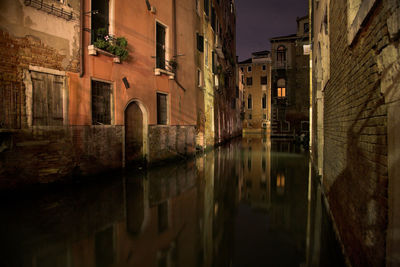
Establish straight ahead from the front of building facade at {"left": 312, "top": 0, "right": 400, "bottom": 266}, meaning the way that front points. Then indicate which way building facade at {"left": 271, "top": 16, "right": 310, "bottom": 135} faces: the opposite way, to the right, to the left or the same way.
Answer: to the left

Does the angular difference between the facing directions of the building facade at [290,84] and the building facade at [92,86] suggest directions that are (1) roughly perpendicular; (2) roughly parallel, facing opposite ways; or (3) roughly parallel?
roughly perpendicular

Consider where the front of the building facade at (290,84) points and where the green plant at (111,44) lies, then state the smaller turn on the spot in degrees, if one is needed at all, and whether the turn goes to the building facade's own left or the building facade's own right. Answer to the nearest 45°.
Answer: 0° — it already faces it

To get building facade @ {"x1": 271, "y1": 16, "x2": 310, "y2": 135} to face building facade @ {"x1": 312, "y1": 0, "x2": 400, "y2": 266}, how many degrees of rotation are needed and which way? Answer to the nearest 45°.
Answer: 0° — it already faces it

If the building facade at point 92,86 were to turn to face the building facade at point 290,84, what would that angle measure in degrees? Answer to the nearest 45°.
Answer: approximately 90° to its left

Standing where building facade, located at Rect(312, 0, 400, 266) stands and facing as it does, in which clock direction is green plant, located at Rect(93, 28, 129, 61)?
The green plant is roughly at 1 o'clock from the building facade.

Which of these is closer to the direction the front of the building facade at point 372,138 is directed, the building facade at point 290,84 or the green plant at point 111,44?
the green plant

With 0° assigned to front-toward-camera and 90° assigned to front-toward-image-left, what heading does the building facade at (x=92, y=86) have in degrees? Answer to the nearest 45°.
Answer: approximately 315°

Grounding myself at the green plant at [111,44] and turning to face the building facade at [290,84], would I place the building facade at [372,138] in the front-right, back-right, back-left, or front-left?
back-right

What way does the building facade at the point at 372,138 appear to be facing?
to the viewer's left
